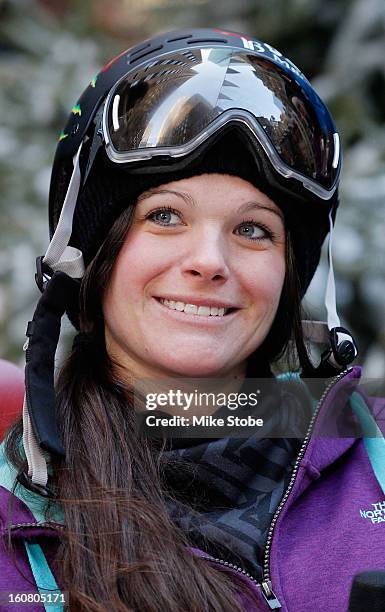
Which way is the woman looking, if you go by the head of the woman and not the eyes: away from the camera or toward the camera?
toward the camera
